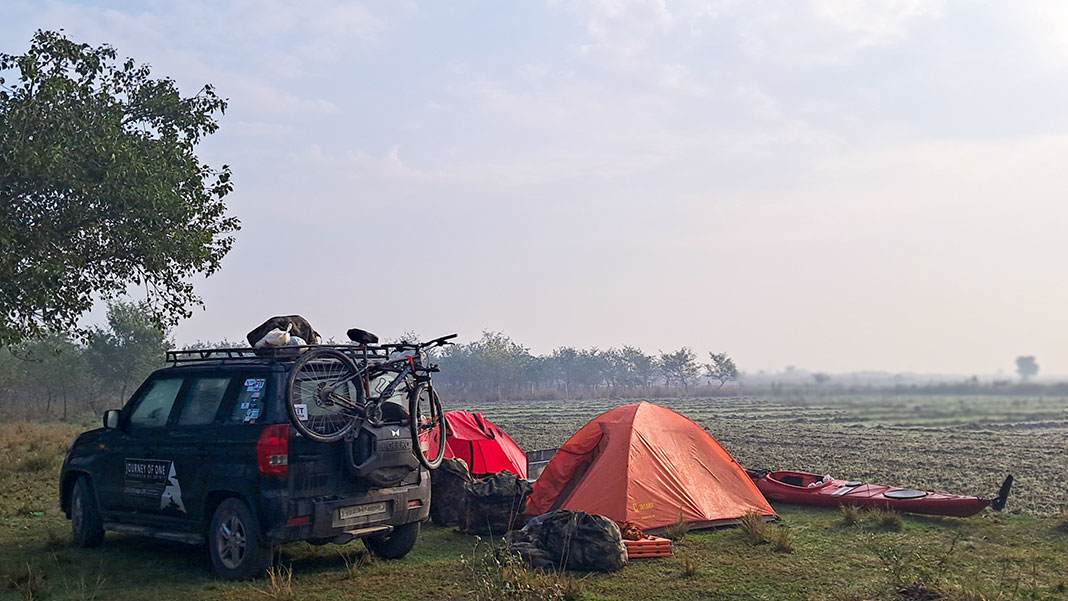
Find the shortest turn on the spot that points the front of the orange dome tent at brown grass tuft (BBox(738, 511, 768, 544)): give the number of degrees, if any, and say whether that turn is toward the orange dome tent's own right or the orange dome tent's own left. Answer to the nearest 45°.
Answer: approximately 90° to the orange dome tent's own left

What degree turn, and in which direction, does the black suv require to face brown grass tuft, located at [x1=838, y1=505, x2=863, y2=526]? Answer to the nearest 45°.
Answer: approximately 135° to its right

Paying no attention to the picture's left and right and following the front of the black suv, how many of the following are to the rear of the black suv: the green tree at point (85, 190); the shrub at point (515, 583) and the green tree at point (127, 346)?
1

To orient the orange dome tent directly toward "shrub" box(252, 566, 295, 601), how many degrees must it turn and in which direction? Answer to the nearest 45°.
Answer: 0° — it already faces it

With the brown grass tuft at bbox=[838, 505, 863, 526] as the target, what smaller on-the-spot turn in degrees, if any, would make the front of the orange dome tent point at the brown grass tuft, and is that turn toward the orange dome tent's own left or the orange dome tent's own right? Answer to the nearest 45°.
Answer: approximately 135° to the orange dome tent's own left

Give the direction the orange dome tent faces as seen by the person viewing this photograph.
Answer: facing the viewer and to the left of the viewer

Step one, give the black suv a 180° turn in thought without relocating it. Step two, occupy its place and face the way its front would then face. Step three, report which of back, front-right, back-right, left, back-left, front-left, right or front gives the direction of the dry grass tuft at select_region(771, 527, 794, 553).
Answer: front-left

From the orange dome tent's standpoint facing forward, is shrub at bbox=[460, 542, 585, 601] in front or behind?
in front

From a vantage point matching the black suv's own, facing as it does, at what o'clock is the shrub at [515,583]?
The shrub is roughly at 6 o'clock from the black suv.

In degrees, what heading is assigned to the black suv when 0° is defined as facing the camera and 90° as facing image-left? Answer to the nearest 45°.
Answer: approximately 135°

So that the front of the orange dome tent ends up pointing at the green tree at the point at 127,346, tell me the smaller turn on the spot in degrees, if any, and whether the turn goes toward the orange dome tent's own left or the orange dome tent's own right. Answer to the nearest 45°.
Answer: approximately 90° to the orange dome tent's own right

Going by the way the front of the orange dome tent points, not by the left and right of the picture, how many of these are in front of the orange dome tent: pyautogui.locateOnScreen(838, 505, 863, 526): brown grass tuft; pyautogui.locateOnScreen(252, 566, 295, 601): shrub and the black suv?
2

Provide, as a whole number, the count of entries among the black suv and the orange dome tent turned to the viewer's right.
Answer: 0
